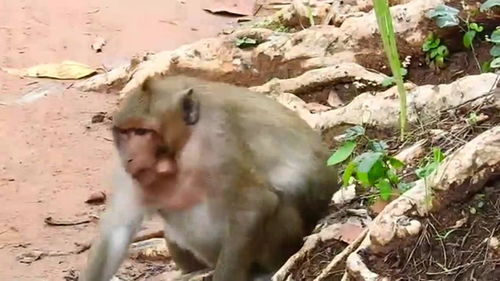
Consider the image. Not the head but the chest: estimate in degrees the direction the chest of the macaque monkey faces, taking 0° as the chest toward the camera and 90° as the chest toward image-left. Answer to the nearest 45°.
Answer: approximately 45°

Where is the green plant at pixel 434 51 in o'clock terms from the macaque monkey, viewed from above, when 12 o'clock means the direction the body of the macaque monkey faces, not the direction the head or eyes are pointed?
The green plant is roughly at 6 o'clock from the macaque monkey.

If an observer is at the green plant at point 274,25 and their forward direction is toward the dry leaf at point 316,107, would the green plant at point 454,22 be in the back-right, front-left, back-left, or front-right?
front-left

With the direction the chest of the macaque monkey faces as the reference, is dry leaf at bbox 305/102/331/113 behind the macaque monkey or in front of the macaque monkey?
behind

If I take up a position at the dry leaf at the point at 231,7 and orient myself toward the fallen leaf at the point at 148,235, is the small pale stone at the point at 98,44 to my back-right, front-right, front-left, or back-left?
front-right

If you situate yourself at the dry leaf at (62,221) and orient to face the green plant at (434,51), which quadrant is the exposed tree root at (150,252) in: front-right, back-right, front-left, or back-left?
front-right

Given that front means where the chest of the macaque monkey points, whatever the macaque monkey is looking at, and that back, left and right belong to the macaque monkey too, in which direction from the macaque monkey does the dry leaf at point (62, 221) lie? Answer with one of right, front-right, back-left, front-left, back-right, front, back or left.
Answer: right

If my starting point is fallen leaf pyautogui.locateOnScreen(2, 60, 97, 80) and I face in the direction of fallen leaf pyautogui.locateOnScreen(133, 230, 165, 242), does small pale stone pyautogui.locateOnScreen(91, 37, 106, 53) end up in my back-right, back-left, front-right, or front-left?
back-left

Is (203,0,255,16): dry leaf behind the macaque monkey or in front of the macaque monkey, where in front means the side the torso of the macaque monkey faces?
behind

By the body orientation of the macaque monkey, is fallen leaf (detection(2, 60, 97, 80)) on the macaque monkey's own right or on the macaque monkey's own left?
on the macaque monkey's own right
